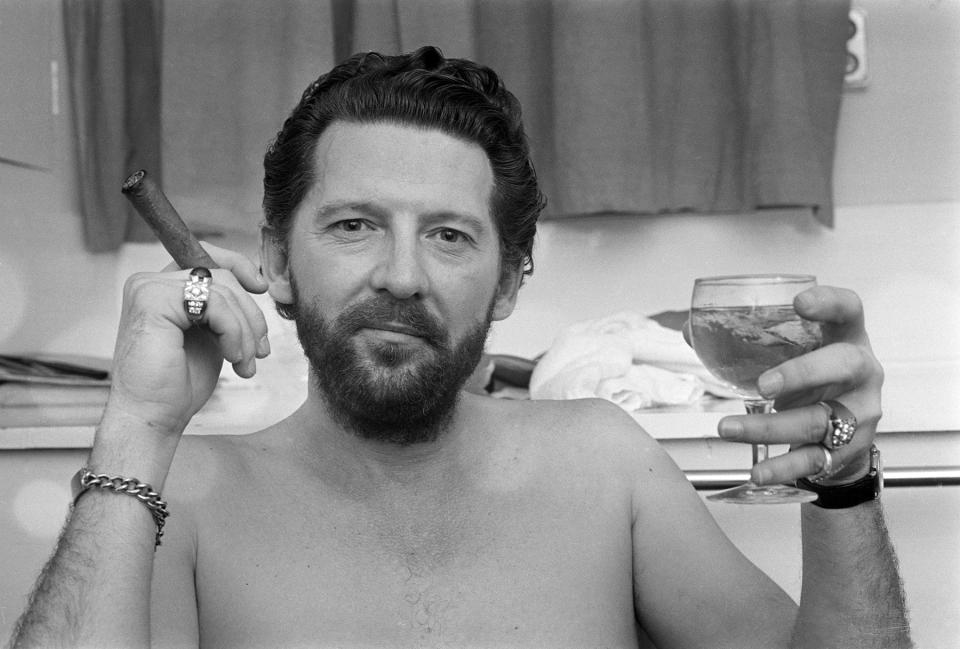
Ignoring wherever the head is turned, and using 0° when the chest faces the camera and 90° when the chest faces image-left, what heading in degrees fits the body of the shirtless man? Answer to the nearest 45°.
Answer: approximately 0°

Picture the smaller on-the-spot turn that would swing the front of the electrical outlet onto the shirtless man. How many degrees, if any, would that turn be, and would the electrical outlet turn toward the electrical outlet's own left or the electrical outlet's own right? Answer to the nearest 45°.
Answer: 0° — it already faces them

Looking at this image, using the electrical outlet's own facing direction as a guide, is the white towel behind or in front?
in front

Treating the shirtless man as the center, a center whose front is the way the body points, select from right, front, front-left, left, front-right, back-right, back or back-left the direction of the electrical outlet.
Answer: back-left

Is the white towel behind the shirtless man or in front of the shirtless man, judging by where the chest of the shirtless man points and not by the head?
behind

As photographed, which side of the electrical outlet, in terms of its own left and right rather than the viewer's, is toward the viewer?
front

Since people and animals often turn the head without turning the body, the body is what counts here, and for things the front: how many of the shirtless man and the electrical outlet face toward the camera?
2

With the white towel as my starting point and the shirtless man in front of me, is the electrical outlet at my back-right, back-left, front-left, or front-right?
back-left

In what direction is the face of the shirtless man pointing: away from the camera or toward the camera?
toward the camera

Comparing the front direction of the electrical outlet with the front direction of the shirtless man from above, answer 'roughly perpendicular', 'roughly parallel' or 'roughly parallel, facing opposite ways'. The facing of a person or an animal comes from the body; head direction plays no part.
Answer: roughly parallel
